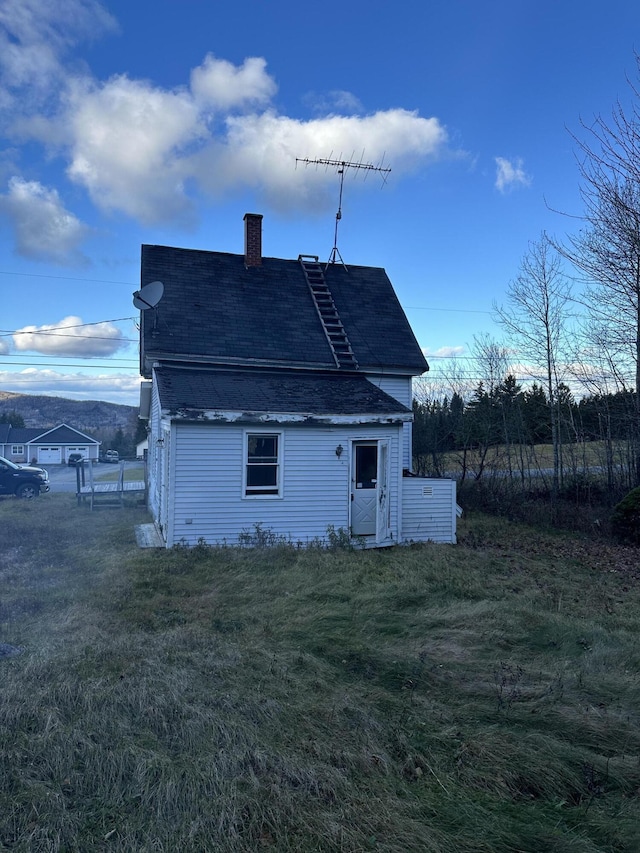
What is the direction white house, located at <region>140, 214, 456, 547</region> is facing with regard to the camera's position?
facing the viewer

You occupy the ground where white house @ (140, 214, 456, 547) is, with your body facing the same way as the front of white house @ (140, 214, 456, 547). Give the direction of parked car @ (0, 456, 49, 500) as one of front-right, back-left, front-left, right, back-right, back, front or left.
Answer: back-right

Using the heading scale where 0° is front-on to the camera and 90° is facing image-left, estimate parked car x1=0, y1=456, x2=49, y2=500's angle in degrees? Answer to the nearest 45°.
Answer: approximately 270°

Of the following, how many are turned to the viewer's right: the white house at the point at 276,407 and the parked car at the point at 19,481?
1

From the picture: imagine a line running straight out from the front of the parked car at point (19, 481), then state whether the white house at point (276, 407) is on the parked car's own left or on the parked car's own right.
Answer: on the parked car's own right
